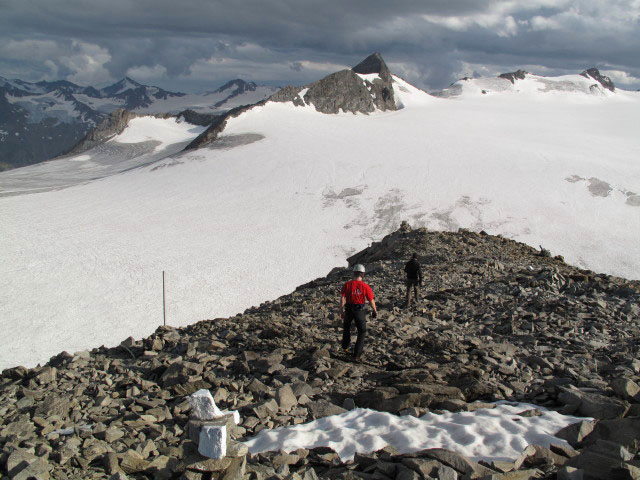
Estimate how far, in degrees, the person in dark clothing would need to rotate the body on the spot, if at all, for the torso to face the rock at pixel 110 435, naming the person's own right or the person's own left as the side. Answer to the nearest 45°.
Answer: approximately 180°

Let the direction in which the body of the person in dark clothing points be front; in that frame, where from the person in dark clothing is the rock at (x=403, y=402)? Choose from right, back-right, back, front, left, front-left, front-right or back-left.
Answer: back

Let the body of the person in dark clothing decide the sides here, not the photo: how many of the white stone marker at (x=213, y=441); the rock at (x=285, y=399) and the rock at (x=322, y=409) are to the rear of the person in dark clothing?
3

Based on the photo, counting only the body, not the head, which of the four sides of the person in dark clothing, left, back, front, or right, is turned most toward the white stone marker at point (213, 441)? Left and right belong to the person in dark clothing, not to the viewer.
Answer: back

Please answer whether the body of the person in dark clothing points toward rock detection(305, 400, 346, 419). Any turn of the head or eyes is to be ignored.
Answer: no

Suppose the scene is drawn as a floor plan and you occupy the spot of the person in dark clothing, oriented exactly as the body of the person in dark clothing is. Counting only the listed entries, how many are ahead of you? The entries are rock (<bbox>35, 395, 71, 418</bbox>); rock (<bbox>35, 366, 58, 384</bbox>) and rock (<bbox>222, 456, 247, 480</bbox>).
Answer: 0

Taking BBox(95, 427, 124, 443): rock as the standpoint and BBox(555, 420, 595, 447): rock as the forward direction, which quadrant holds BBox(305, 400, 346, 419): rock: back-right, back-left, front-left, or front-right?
front-left

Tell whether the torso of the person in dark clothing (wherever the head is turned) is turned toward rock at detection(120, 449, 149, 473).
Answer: no

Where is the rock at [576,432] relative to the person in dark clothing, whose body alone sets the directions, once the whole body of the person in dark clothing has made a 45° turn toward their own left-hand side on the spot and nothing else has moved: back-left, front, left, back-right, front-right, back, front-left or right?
back-left

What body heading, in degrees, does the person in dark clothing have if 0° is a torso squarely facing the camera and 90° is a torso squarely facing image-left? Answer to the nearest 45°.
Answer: approximately 180°

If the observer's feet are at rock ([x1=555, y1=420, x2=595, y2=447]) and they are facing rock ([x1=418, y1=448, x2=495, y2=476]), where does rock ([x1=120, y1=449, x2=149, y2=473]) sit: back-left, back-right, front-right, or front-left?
front-right

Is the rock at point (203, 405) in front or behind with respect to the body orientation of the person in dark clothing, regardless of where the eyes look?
behind

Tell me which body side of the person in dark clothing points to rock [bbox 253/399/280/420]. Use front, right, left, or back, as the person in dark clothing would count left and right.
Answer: back

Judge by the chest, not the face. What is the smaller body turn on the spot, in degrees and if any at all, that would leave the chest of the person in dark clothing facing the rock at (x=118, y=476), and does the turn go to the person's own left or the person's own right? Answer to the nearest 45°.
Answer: approximately 180°

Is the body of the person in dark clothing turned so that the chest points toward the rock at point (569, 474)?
no

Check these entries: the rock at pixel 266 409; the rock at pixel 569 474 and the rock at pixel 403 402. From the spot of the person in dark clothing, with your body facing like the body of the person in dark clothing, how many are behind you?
3

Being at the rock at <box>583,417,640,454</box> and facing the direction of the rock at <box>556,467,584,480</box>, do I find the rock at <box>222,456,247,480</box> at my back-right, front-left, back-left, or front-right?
front-right
